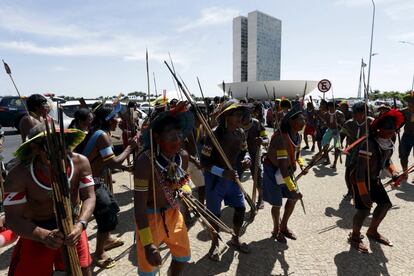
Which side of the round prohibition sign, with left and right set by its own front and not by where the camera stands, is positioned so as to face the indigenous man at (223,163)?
front

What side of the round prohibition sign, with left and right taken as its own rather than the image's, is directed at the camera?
front

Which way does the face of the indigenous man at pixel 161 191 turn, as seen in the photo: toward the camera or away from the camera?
toward the camera

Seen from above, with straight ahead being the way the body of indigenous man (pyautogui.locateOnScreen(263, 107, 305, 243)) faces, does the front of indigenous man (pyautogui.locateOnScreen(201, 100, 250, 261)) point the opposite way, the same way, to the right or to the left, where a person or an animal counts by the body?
the same way

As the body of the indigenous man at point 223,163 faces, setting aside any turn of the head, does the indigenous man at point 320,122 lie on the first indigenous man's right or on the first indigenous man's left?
on the first indigenous man's left

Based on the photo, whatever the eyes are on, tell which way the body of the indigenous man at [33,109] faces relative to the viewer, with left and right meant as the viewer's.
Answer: facing to the right of the viewer

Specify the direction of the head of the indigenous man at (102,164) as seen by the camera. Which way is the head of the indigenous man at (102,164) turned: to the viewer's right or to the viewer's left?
to the viewer's right

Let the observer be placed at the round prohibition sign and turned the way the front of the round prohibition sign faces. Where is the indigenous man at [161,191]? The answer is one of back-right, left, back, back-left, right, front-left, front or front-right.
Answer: front

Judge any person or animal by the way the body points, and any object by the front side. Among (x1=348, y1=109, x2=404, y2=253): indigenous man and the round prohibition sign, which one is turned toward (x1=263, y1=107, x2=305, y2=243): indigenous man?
the round prohibition sign

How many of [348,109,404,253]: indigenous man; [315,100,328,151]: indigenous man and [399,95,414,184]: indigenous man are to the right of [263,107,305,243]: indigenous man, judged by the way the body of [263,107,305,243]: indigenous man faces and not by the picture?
0

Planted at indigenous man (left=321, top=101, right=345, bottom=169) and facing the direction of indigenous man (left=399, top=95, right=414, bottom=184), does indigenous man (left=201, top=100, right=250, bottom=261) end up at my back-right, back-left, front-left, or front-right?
front-right

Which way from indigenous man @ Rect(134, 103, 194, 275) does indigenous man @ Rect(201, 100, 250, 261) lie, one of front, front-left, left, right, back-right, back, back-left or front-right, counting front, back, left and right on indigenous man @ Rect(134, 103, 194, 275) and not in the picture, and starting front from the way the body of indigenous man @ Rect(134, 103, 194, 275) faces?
left

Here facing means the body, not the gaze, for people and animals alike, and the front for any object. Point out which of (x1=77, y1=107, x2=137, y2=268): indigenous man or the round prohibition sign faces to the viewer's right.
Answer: the indigenous man

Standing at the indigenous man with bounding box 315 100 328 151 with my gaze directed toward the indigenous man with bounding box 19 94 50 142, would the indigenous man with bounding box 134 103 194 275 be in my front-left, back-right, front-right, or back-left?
front-left
